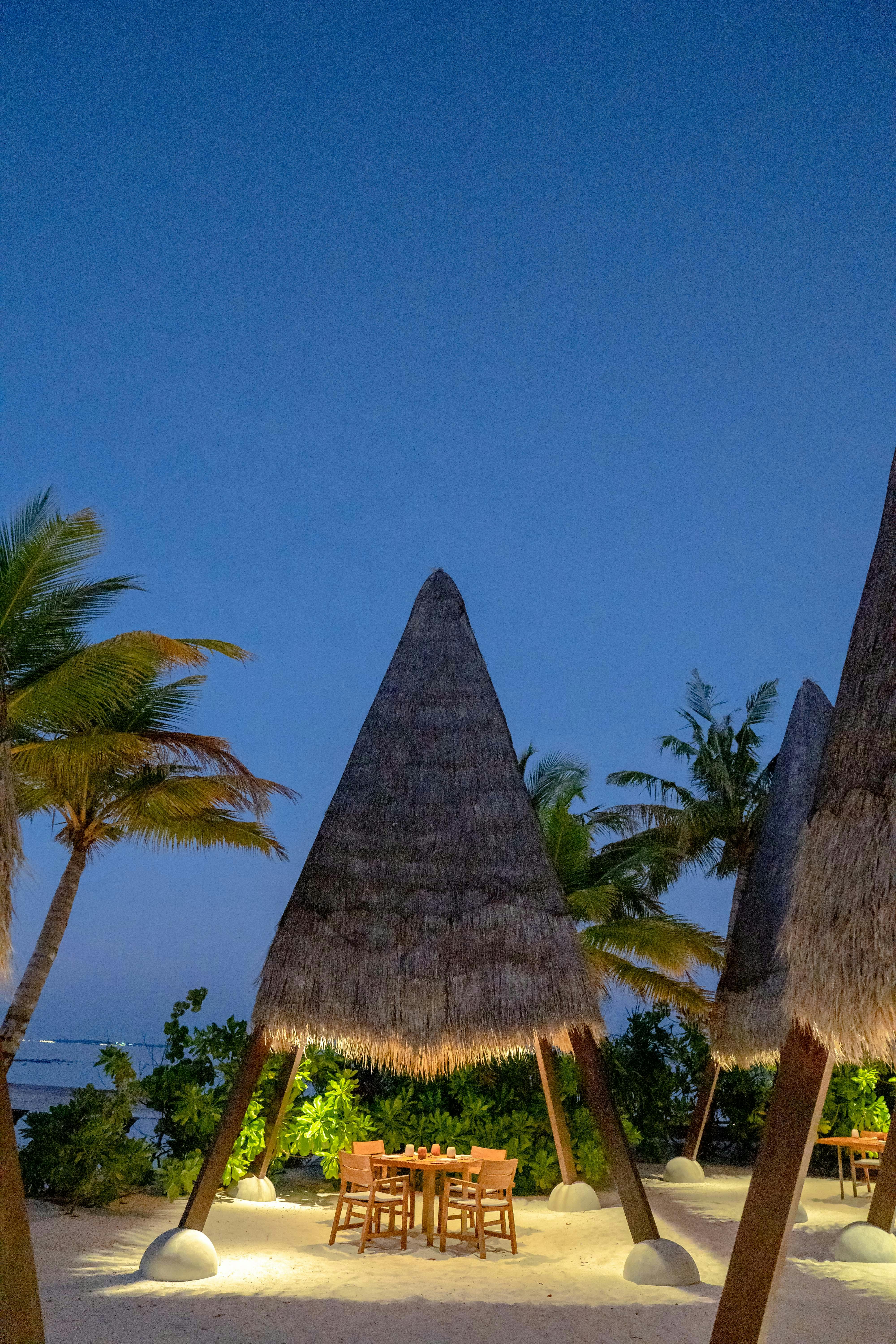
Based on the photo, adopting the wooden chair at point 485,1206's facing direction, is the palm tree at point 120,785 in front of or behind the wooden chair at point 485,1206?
in front

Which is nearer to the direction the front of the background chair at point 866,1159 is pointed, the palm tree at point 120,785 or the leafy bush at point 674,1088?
the palm tree

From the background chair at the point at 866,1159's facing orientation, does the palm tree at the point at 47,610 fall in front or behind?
in front

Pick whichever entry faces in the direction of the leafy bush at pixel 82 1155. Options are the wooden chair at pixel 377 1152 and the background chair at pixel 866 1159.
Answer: the background chair

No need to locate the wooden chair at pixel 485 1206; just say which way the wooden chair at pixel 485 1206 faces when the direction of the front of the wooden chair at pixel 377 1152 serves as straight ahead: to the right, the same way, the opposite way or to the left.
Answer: the opposite way

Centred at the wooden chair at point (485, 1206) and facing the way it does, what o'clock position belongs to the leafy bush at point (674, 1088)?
The leafy bush is roughly at 2 o'clock from the wooden chair.

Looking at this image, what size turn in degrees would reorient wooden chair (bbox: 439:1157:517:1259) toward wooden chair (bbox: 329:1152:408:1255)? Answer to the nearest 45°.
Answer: approximately 45° to its left

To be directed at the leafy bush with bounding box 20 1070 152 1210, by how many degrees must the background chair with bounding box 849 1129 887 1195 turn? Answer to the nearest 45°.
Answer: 0° — it already faces it

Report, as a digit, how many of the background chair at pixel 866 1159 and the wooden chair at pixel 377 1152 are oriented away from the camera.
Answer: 0

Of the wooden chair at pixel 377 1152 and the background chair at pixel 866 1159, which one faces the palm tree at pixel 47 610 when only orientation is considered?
the background chair

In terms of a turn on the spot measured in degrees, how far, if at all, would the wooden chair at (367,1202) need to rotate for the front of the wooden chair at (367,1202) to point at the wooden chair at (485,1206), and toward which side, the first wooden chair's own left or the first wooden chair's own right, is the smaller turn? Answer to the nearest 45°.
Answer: approximately 45° to the first wooden chair's own right

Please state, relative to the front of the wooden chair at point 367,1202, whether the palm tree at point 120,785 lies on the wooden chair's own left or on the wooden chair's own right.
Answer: on the wooden chair's own left

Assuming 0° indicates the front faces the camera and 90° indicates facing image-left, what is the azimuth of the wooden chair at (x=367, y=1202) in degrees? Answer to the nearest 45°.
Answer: approximately 225°

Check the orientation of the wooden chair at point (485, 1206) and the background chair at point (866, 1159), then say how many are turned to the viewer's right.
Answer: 0

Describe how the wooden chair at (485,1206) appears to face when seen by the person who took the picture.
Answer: facing away from the viewer and to the left of the viewer

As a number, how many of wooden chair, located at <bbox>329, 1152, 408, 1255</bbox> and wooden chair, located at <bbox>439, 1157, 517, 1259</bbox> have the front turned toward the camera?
0

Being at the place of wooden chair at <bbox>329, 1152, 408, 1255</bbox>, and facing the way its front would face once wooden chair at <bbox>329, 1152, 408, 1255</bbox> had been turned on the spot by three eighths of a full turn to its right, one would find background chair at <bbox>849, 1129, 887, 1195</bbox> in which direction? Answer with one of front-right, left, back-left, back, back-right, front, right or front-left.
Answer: back-left
